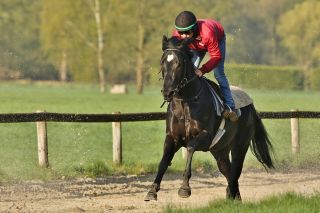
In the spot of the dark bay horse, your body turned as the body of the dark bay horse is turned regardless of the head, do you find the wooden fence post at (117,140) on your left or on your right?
on your right

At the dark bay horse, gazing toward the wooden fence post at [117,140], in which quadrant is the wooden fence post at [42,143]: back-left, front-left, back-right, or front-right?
front-left

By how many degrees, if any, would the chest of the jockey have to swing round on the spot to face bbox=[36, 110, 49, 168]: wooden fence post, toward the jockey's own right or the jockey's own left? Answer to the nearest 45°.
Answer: approximately 90° to the jockey's own right

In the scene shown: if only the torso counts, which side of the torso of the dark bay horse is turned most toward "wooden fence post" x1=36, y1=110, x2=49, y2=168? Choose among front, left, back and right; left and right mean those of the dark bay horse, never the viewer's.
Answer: right

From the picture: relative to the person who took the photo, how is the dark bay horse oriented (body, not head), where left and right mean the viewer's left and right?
facing the viewer and to the left of the viewer
